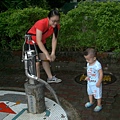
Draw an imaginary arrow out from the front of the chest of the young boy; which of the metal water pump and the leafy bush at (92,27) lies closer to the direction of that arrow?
the metal water pump

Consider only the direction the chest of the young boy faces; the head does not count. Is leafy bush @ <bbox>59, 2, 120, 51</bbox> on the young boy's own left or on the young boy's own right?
on the young boy's own right

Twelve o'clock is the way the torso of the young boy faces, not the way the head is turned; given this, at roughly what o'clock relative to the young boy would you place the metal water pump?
The metal water pump is roughly at 1 o'clock from the young boy.

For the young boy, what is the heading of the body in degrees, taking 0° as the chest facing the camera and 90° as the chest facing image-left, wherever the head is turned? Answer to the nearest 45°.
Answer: approximately 45°

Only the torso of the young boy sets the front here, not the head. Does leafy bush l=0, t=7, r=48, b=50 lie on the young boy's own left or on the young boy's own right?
on the young boy's own right

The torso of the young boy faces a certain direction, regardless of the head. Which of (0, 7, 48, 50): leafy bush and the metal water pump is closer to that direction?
the metal water pump
